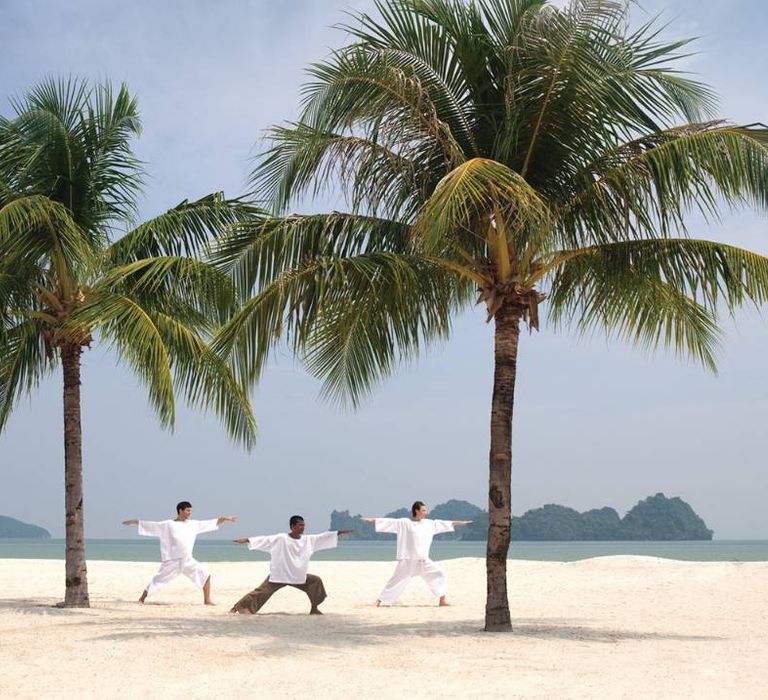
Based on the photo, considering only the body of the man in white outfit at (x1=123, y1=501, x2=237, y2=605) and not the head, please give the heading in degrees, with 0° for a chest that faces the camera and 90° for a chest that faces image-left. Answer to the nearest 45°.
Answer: approximately 0°

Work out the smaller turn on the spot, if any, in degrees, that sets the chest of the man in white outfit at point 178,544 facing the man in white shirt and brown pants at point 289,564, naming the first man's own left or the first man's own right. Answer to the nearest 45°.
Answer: approximately 45° to the first man's own left

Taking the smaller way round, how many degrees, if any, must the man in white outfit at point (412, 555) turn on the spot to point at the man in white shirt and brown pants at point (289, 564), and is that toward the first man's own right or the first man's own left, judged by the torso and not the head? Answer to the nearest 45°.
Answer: approximately 45° to the first man's own right

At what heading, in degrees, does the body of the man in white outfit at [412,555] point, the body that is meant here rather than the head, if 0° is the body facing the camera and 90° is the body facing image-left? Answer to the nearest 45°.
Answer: approximately 0°

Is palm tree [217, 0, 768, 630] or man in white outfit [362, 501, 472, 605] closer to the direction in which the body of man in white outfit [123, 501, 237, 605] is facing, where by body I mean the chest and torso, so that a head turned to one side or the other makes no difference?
the palm tree

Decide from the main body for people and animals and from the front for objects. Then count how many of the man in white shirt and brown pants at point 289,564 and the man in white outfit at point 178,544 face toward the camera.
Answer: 2

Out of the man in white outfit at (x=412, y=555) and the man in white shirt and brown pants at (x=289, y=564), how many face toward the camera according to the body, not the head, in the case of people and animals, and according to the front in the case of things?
2
